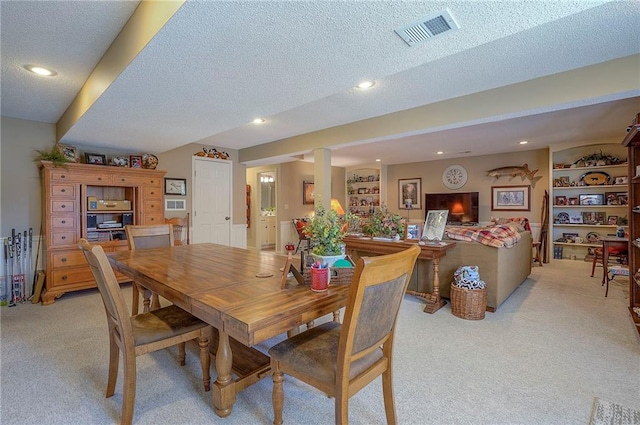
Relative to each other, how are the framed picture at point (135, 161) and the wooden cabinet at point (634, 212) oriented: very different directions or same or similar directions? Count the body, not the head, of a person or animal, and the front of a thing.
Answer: very different directions

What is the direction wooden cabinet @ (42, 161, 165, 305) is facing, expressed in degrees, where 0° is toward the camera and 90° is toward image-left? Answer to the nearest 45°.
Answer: approximately 315°

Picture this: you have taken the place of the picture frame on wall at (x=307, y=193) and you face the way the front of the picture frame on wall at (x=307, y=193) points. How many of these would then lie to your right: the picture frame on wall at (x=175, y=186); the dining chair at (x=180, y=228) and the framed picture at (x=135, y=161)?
3

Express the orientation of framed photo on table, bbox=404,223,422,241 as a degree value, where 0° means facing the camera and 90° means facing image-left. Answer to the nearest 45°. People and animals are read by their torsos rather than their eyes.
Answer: approximately 0°

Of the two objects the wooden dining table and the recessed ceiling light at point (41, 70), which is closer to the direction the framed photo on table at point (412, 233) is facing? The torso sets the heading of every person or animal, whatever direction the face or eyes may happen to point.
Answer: the wooden dining table

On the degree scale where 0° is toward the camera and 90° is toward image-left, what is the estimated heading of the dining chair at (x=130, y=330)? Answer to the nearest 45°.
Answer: approximately 225°

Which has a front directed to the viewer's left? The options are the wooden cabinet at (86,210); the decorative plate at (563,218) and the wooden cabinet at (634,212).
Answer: the wooden cabinet at (634,212)

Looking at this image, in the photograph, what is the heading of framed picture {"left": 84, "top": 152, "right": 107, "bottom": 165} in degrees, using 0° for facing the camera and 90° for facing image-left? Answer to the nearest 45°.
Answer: approximately 315°

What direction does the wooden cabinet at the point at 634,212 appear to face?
to the viewer's left
